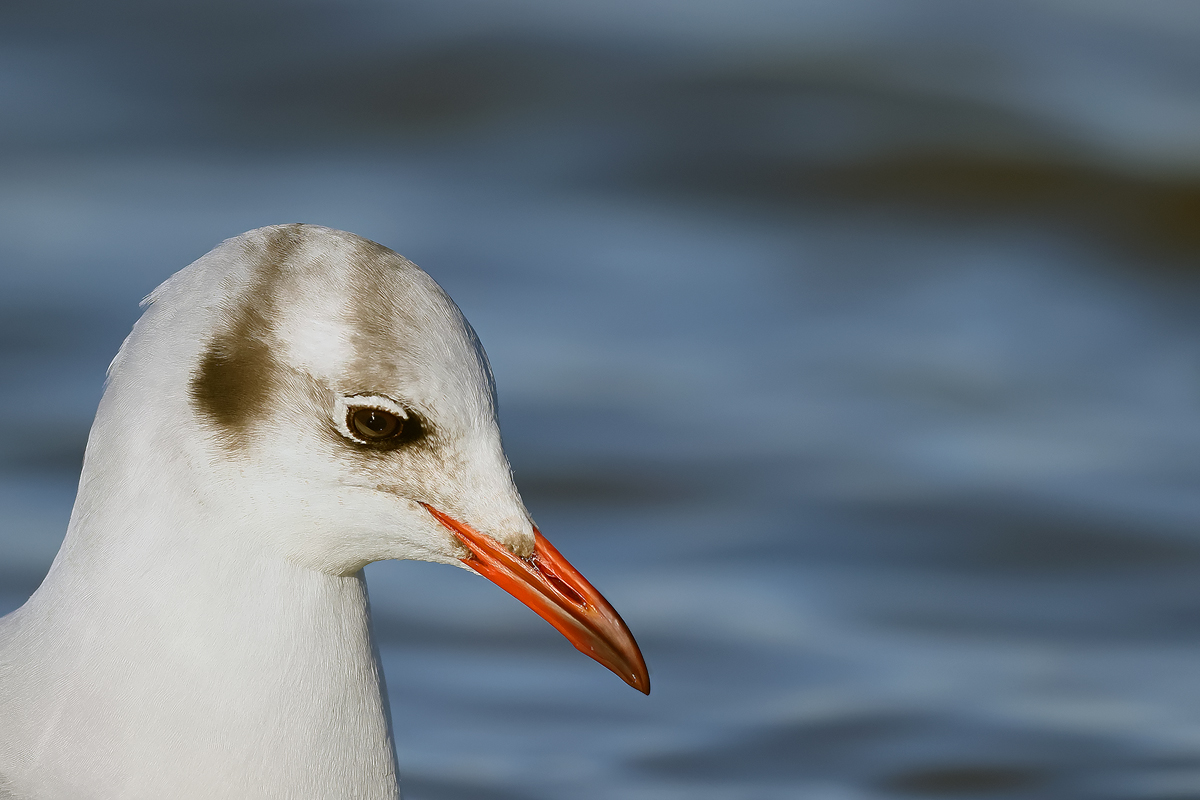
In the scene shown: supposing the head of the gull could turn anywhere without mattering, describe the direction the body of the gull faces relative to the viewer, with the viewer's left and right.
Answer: facing to the right of the viewer
